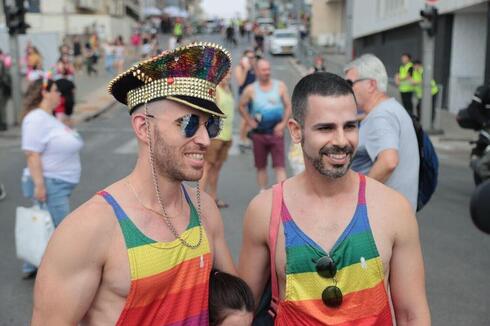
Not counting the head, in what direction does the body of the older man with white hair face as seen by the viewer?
to the viewer's left

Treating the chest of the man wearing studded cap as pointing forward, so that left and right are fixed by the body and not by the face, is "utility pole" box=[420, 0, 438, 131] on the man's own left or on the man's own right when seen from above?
on the man's own left

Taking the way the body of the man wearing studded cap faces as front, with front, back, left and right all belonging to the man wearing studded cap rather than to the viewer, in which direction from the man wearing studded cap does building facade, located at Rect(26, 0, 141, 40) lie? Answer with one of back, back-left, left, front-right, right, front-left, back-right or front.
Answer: back-left

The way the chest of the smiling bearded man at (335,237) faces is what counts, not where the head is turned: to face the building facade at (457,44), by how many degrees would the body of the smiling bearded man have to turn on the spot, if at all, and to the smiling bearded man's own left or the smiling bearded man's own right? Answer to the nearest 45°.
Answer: approximately 180°

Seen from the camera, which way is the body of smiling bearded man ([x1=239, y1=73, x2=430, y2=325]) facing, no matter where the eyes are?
toward the camera

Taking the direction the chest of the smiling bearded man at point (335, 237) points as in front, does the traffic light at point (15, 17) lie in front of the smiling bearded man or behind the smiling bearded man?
behind

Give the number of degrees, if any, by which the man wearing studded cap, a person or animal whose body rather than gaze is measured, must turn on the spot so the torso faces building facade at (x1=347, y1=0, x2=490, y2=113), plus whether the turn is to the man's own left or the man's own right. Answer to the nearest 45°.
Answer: approximately 90° to the man's own left

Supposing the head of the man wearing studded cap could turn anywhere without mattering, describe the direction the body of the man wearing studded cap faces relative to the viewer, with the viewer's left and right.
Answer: facing the viewer and to the right of the viewer

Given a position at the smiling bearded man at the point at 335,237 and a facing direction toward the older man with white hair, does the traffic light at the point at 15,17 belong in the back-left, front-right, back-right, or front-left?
front-left

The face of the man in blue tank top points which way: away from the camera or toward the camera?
toward the camera

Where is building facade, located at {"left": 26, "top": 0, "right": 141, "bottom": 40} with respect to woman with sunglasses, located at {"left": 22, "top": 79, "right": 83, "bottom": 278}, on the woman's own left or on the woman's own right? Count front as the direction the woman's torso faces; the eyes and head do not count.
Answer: on the woman's own left
